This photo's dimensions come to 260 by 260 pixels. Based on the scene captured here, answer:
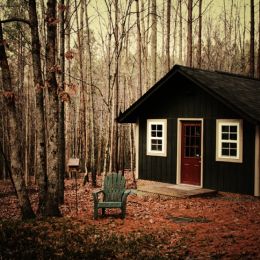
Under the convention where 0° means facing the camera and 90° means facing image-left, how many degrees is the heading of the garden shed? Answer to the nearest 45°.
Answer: approximately 45°
